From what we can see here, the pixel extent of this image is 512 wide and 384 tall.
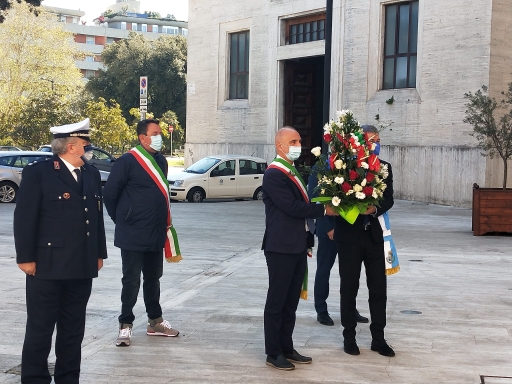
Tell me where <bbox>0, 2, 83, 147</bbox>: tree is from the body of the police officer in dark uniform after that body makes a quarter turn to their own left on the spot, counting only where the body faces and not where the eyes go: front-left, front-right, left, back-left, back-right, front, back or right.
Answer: front-left

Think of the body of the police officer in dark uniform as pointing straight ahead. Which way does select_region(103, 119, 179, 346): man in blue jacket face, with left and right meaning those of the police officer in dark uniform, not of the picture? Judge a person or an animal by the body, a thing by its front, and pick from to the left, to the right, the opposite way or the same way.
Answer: the same way

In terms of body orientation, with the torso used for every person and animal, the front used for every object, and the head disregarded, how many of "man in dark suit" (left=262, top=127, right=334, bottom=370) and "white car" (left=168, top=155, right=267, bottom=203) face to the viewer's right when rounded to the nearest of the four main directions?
1

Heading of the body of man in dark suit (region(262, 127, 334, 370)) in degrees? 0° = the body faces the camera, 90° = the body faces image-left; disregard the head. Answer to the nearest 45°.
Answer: approximately 270°

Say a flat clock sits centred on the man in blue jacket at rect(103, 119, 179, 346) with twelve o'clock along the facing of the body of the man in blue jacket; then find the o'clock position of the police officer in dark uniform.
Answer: The police officer in dark uniform is roughly at 2 o'clock from the man in blue jacket.

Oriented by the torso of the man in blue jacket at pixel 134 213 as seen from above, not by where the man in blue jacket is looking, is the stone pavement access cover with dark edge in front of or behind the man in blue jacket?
in front

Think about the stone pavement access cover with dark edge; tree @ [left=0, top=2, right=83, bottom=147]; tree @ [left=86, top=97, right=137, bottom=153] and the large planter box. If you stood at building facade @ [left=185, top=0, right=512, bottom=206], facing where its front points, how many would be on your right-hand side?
2

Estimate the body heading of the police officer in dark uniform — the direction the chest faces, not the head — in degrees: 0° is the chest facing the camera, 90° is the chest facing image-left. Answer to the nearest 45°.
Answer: approximately 315°

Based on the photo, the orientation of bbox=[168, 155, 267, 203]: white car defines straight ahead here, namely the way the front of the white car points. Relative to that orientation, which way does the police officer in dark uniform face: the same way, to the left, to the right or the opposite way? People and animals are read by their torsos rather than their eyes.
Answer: to the left

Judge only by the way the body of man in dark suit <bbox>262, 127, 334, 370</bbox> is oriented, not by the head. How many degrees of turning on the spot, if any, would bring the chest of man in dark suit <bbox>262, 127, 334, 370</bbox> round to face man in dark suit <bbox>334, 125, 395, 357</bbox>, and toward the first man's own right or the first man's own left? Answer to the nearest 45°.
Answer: approximately 45° to the first man's own left

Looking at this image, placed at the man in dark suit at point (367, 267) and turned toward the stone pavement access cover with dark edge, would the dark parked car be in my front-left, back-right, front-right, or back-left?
back-left

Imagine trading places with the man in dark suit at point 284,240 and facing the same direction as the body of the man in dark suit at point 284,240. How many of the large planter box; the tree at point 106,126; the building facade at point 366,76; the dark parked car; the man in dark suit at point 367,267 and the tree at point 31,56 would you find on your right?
0

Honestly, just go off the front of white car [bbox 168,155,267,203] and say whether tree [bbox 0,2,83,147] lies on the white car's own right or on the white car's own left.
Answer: on the white car's own right

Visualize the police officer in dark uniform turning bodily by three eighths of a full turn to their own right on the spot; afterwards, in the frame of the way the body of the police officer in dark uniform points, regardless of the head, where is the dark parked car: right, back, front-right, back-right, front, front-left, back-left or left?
right

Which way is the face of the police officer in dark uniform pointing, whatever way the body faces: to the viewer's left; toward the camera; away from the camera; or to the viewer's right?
to the viewer's right

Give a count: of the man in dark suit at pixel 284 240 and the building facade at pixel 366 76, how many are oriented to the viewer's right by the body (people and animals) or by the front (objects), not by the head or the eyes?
1

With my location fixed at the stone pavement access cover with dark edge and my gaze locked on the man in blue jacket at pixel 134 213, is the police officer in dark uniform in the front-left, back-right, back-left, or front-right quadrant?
front-left

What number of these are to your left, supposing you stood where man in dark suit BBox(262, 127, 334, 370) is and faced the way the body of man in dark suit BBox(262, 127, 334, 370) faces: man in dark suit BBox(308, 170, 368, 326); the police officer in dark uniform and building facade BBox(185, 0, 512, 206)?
2

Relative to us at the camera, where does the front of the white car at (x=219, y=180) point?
facing the viewer and to the left of the viewer
